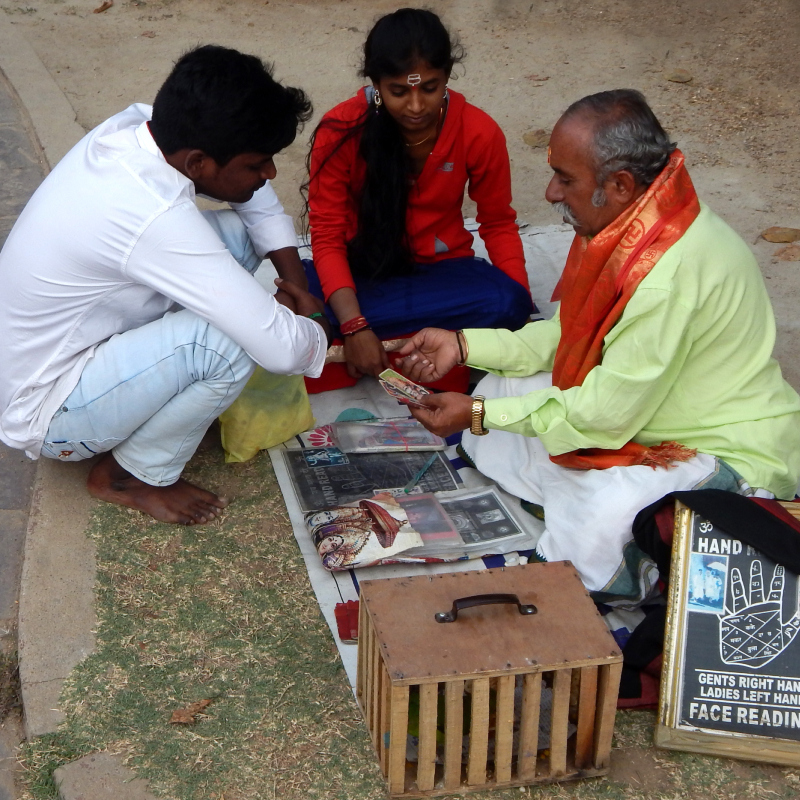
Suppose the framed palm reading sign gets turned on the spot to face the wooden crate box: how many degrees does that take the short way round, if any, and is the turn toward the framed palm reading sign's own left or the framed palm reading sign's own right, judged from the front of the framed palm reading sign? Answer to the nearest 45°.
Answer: approximately 45° to the framed palm reading sign's own right

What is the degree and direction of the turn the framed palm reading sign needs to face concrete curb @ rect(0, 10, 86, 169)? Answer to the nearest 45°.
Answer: approximately 135° to its right

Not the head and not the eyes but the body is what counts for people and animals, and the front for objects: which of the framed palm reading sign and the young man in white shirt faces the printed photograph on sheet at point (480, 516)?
the young man in white shirt

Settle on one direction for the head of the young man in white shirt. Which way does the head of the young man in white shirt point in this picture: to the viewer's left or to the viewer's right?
to the viewer's right

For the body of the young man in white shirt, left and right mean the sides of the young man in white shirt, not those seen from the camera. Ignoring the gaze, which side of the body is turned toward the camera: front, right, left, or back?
right

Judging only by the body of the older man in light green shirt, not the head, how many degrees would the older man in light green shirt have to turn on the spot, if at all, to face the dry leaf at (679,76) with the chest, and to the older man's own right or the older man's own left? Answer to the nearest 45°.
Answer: approximately 90° to the older man's own right

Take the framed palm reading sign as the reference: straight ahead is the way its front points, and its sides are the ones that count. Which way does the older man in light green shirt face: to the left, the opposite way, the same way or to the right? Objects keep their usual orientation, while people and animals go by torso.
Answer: to the right

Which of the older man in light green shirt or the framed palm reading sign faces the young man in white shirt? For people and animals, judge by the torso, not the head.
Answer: the older man in light green shirt

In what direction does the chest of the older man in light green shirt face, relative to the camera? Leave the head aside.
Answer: to the viewer's left

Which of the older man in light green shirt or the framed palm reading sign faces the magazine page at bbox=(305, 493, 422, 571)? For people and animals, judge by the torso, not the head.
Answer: the older man in light green shirt

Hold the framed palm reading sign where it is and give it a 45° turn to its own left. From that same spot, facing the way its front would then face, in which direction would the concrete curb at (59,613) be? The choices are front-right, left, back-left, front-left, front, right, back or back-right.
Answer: back-right
